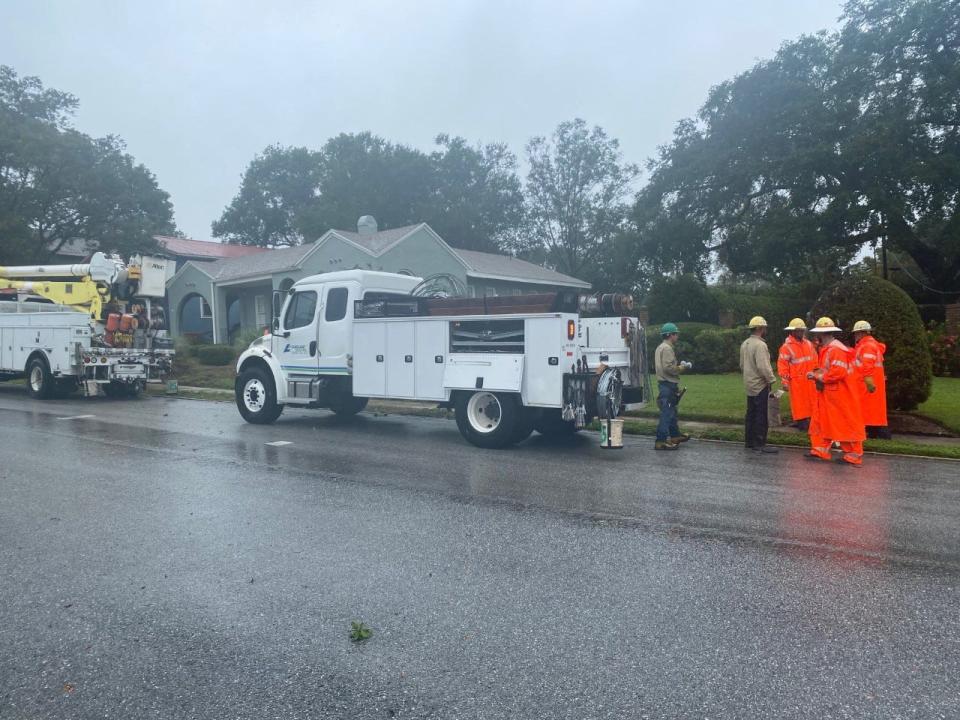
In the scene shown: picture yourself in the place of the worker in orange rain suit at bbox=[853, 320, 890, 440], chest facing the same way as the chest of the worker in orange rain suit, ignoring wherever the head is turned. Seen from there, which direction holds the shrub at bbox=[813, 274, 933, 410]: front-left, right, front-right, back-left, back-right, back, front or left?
right

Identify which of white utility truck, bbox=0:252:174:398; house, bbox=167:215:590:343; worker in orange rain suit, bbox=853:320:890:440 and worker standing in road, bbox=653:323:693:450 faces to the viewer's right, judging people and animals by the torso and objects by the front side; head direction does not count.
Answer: the worker standing in road

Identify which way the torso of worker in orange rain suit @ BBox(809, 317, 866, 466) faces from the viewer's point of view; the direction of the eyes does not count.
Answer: to the viewer's left

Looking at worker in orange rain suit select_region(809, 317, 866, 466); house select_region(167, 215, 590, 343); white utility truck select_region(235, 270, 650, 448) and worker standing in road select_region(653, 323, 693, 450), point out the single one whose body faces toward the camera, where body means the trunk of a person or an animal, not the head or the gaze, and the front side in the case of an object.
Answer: the house

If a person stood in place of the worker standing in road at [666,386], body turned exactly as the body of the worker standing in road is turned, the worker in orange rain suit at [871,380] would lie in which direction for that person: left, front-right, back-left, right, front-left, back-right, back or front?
front

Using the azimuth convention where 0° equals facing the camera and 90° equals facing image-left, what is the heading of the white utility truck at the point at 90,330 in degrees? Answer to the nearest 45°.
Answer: approximately 135°

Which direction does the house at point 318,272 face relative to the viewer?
toward the camera

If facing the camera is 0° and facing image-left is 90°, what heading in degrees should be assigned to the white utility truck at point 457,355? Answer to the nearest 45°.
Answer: approximately 135°

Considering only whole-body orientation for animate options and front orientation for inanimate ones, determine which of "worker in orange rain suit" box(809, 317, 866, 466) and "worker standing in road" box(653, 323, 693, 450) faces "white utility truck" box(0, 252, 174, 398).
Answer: the worker in orange rain suit

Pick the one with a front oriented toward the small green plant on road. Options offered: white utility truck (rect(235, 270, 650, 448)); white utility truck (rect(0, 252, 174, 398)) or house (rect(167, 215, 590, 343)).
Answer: the house

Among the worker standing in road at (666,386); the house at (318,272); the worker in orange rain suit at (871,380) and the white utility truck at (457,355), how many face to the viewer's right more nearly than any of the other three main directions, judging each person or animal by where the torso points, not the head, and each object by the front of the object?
1

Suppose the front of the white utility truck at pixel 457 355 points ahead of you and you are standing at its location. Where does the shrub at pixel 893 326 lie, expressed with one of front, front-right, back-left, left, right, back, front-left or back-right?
back-right

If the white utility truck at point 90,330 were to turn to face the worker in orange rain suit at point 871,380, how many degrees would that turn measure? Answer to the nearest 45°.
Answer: approximately 180°

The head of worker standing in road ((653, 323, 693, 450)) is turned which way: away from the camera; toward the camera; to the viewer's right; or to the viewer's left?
to the viewer's right

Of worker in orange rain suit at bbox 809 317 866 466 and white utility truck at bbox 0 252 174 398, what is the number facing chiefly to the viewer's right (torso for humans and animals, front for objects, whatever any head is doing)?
0

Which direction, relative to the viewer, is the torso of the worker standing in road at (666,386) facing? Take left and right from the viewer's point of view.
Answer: facing to the right of the viewer
